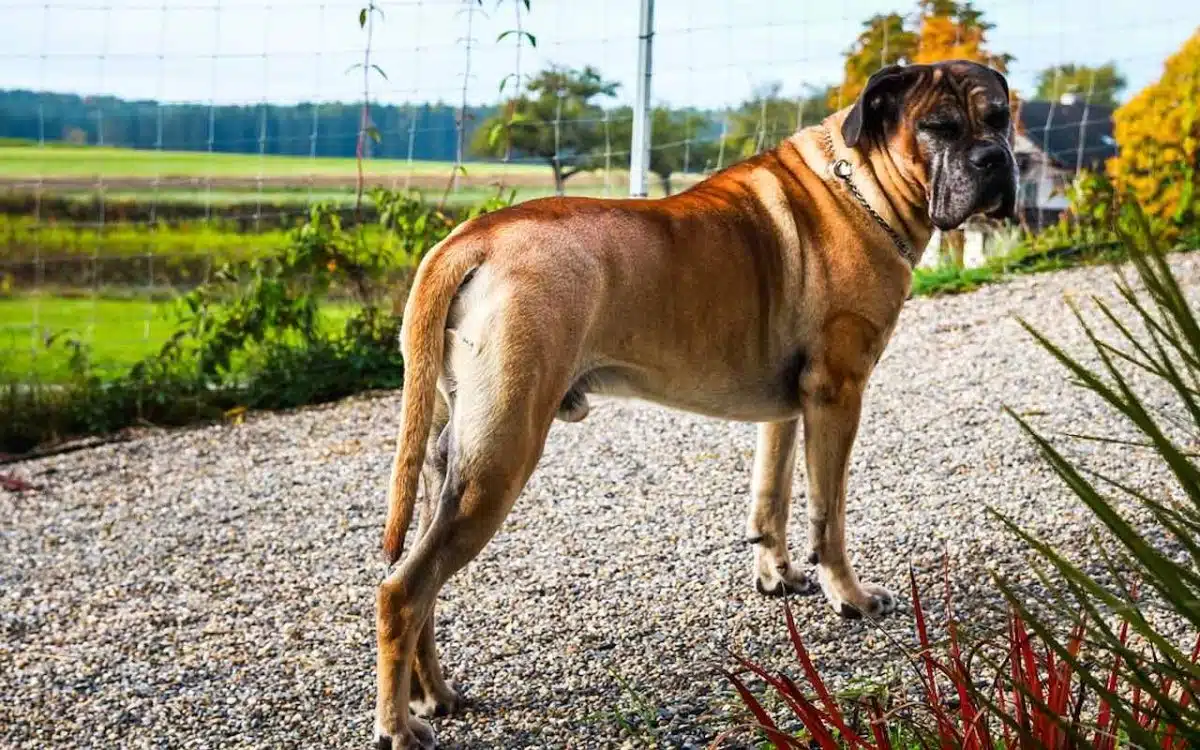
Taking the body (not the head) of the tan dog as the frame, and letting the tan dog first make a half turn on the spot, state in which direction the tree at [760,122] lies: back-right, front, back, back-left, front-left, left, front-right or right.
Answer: back-right

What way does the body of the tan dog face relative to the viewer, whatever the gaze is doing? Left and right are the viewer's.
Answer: facing away from the viewer and to the right of the viewer

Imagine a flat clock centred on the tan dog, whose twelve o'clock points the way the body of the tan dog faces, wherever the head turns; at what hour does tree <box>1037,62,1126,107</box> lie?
The tree is roughly at 11 o'clock from the tan dog.

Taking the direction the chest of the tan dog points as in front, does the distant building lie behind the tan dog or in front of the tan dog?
in front

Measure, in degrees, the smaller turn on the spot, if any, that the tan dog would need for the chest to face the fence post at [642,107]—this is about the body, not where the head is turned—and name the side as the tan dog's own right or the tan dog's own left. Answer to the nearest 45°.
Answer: approximately 45° to the tan dog's own left

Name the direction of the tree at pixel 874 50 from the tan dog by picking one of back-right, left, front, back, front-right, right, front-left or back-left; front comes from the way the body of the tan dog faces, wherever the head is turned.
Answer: front-left

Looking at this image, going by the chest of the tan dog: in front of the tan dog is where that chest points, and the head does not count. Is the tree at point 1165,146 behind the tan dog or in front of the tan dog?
in front

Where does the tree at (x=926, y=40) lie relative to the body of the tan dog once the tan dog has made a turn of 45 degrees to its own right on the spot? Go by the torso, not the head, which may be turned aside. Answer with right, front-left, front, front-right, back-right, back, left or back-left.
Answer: left

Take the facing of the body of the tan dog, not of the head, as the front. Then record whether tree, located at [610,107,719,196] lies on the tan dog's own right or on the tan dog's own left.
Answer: on the tan dog's own left

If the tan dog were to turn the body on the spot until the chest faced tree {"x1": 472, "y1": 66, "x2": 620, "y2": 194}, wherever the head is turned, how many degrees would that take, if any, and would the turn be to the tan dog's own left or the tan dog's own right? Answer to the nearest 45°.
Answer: approximately 45° to the tan dog's own left
